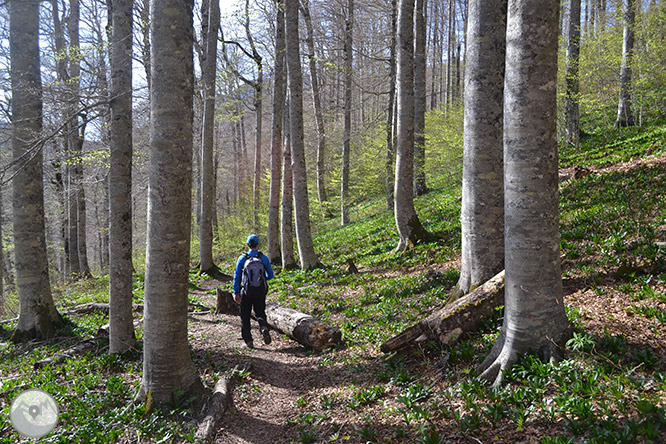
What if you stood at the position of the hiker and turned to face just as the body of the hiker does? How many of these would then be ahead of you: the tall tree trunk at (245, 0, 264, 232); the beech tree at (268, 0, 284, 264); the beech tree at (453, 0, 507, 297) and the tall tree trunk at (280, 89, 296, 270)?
3

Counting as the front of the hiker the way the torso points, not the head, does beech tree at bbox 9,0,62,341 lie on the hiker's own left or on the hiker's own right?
on the hiker's own left

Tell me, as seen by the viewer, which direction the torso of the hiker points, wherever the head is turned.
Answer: away from the camera

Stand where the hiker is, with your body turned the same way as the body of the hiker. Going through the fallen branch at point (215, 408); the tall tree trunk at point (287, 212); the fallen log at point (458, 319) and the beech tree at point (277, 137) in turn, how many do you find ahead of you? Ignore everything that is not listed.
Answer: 2

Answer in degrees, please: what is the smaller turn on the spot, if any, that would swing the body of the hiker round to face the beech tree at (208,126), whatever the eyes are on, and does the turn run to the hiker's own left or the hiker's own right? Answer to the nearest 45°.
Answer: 0° — they already face it

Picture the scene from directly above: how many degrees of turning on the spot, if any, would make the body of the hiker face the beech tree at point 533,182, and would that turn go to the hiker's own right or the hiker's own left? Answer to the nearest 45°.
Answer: approximately 135° to the hiker's own right

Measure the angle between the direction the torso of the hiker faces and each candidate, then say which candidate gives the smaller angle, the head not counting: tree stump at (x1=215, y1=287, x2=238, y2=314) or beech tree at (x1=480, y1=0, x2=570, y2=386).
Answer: the tree stump

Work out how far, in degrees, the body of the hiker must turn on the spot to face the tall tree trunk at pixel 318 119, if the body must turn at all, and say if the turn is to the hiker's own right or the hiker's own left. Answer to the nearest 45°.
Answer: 0° — they already face it

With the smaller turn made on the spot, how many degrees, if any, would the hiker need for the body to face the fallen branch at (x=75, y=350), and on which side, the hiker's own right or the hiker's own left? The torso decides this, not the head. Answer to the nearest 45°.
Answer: approximately 90° to the hiker's own left

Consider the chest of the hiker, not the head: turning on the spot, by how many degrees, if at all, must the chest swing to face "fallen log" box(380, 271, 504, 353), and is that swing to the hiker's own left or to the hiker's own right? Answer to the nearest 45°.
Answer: approximately 135° to the hiker's own right
